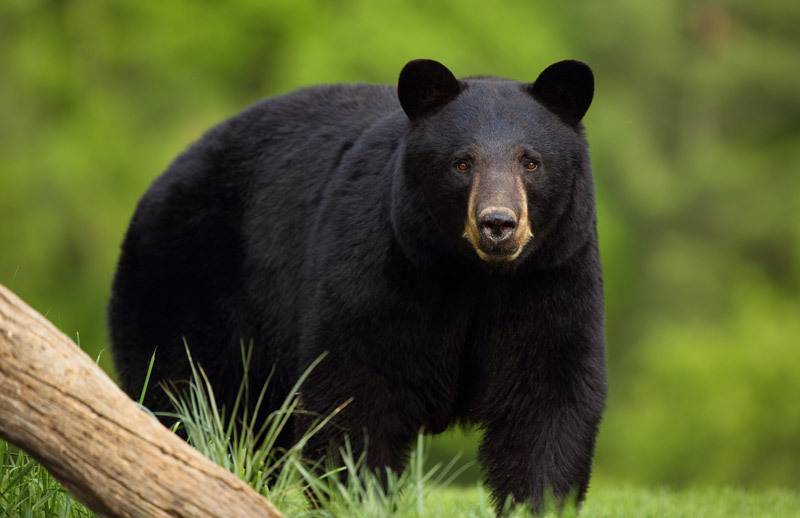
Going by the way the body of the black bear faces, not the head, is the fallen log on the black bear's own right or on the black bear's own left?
on the black bear's own right

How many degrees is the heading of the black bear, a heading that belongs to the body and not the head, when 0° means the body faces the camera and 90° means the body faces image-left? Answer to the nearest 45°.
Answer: approximately 315°
